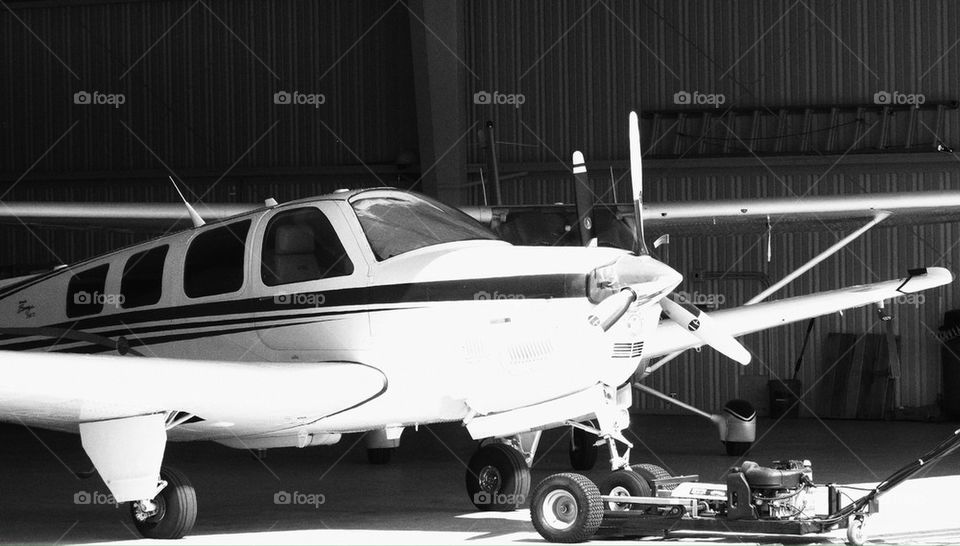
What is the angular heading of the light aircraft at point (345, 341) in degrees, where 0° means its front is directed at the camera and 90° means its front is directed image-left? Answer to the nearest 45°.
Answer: approximately 315°
